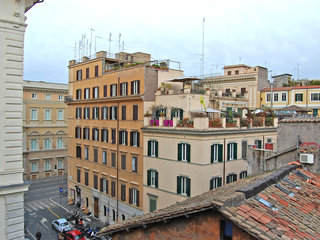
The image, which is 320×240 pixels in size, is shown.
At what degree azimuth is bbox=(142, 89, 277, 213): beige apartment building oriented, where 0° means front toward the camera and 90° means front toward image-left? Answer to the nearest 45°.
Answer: approximately 45°

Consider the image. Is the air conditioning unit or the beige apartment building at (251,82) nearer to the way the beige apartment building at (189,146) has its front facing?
the air conditioning unit

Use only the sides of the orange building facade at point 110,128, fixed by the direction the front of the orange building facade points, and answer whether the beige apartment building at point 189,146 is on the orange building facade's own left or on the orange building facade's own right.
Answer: on the orange building facade's own left

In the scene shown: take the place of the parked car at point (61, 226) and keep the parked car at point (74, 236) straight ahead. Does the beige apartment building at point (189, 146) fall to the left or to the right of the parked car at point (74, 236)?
left

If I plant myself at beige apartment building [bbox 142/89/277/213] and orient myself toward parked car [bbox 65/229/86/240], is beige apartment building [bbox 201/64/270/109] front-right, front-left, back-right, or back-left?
back-right

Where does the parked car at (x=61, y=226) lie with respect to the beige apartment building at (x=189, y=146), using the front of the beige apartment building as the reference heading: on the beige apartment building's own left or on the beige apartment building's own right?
on the beige apartment building's own right

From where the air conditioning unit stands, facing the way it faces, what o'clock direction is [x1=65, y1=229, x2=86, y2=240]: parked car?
The parked car is roughly at 4 o'clock from the air conditioning unit.

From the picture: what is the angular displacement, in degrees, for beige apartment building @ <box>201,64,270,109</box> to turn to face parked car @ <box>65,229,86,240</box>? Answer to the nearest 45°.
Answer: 0° — it already faces it

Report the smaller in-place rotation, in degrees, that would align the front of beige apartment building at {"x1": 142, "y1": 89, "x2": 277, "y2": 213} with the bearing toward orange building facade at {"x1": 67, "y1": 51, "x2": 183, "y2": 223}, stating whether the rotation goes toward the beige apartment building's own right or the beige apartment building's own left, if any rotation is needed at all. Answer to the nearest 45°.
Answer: approximately 90° to the beige apartment building's own right
